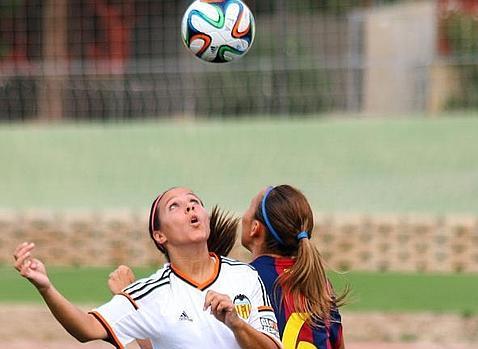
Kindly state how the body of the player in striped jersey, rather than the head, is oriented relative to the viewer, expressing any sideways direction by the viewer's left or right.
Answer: facing away from the viewer and to the left of the viewer

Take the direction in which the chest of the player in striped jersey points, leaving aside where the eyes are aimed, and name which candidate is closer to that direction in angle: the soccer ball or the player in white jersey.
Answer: the soccer ball

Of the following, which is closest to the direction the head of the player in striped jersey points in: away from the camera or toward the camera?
away from the camera

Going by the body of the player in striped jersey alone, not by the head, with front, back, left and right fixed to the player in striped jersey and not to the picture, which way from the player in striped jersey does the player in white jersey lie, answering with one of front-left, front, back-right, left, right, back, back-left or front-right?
left
